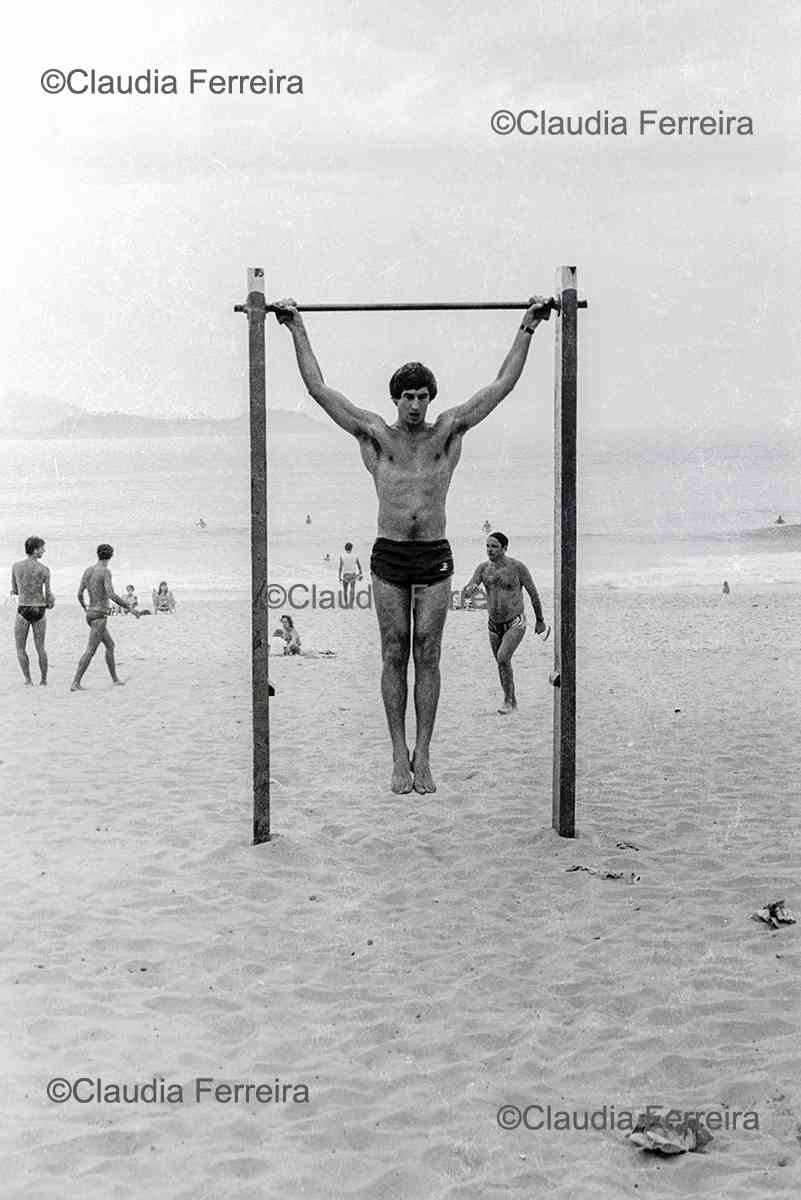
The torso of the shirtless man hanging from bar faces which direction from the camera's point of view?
toward the camera

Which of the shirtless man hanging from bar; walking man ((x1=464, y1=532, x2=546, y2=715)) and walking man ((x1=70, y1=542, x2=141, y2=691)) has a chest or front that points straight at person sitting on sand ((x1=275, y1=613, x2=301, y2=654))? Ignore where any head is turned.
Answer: walking man ((x1=70, y1=542, x2=141, y2=691))

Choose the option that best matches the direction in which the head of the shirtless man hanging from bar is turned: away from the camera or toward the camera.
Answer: toward the camera

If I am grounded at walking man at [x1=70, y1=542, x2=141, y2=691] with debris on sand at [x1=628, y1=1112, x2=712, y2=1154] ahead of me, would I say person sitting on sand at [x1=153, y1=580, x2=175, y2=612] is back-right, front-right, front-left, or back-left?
back-left

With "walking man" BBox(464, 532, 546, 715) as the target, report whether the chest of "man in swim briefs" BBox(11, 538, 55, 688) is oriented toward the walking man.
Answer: no

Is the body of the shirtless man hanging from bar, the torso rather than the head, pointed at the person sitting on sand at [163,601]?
no

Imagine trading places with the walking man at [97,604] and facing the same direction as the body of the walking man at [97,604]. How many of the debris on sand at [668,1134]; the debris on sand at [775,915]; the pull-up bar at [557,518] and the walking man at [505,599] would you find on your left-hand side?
0

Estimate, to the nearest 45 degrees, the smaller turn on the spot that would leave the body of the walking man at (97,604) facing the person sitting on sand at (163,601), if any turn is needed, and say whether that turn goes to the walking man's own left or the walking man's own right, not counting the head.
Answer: approximately 45° to the walking man's own left
